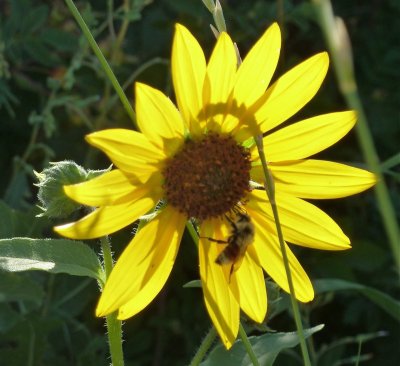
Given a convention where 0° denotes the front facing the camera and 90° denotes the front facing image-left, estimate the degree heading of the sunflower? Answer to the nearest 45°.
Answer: approximately 0°

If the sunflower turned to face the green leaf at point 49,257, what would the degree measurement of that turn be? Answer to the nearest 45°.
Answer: approximately 90° to its right

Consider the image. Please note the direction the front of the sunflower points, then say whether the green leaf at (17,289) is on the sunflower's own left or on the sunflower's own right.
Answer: on the sunflower's own right
